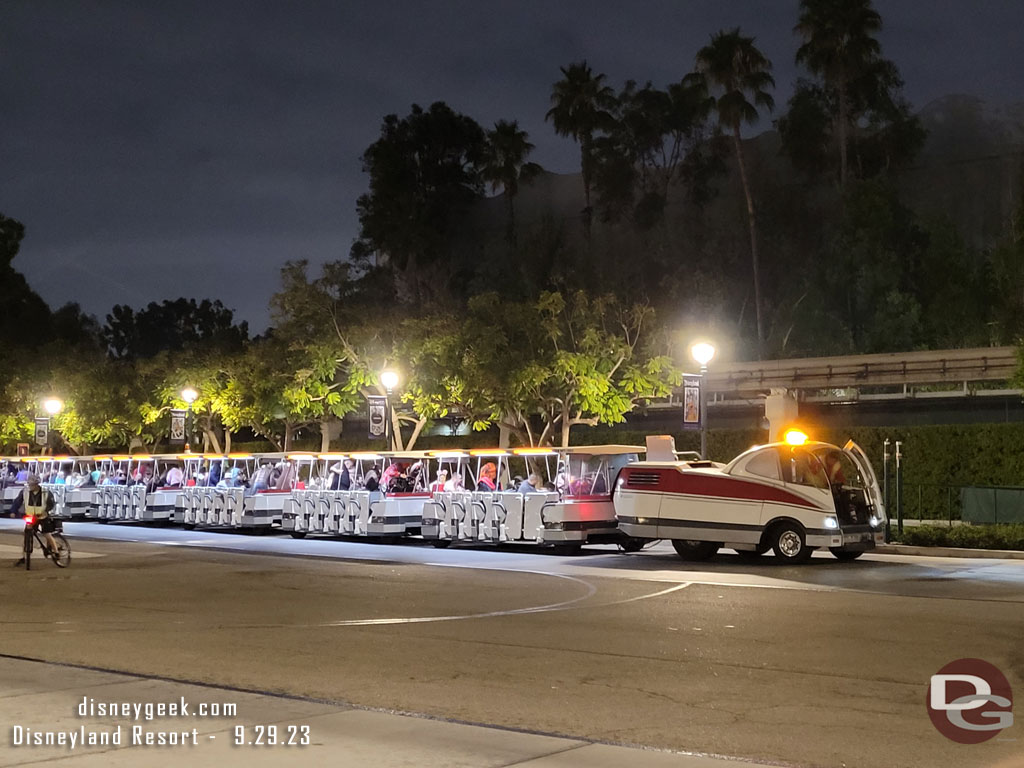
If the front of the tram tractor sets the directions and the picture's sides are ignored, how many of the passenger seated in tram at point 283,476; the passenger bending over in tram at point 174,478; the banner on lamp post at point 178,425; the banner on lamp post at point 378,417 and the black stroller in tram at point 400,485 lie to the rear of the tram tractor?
5

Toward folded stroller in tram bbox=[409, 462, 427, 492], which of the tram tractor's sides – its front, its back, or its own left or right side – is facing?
back

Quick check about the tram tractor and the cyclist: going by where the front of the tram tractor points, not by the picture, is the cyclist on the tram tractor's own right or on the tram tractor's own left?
on the tram tractor's own right

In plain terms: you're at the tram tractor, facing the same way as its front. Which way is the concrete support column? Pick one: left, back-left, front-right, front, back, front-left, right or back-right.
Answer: back-left

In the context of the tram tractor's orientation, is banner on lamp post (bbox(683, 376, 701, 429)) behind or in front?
behind

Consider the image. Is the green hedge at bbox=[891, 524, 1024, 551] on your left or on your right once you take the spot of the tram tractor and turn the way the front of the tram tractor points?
on your left

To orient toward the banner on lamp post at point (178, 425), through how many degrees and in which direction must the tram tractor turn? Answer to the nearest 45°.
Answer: approximately 180°

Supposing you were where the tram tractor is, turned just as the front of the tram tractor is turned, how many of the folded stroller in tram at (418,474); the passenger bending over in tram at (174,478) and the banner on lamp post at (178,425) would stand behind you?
3

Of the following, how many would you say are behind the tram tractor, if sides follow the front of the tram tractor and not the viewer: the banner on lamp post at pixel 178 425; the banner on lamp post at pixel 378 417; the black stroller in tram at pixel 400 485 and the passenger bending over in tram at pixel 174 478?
4

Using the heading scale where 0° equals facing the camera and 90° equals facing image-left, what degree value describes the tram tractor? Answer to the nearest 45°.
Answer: approximately 315°

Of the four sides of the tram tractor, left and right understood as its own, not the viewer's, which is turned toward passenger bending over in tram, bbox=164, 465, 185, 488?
back

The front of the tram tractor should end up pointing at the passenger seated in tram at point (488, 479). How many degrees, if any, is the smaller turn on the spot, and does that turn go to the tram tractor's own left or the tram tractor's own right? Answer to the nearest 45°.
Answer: approximately 180°

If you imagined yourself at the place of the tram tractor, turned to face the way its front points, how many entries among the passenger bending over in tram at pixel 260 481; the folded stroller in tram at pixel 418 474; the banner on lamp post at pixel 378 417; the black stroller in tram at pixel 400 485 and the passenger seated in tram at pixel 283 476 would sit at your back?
5
